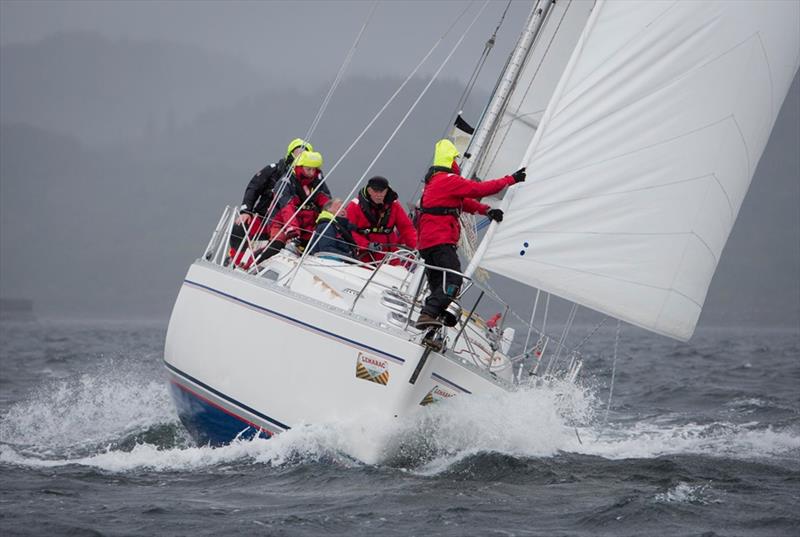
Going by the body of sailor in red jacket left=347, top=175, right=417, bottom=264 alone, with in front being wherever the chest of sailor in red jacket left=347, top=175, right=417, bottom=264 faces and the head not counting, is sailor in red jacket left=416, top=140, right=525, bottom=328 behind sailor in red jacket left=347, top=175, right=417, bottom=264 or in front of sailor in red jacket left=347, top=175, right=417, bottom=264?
in front

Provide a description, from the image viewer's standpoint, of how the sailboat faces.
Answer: facing the viewer and to the right of the viewer

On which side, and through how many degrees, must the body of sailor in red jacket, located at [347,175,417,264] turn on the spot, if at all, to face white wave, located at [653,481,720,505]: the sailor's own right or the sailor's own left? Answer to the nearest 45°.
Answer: approximately 45° to the sailor's own left

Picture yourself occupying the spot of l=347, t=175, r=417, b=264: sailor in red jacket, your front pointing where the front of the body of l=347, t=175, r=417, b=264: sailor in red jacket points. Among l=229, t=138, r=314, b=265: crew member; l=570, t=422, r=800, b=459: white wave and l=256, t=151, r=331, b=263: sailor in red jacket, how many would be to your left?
1

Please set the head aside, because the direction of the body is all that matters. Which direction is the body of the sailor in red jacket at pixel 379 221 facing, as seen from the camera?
toward the camera

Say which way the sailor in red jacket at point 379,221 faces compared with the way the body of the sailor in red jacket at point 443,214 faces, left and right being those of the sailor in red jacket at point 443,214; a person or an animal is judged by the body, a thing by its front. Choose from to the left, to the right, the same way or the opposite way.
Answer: to the right

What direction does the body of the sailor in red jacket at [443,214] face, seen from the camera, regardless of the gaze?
to the viewer's right

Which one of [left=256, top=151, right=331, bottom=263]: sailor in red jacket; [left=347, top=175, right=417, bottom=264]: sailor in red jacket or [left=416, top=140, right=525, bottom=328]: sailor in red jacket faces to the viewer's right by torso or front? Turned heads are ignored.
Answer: [left=416, top=140, right=525, bottom=328]: sailor in red jacket

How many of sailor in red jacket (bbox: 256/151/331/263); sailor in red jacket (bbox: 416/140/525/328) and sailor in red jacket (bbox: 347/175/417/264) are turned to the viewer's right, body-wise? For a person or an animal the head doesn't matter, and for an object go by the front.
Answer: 1

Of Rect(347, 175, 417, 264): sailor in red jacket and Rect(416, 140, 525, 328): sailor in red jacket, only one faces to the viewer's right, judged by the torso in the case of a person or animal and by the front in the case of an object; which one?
Rect(416, 140, 525, 328): sailor in red jacket
